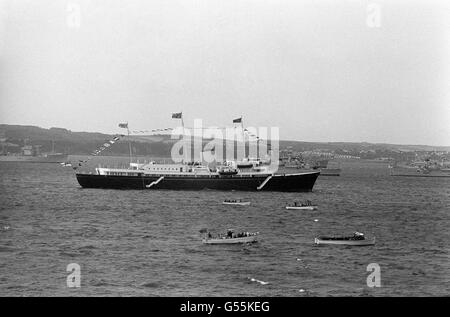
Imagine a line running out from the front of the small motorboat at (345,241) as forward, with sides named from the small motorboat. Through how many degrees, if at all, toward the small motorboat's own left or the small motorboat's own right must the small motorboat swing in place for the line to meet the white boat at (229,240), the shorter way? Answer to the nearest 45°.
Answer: approximately 180°

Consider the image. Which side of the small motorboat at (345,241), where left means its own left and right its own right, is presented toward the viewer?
right
